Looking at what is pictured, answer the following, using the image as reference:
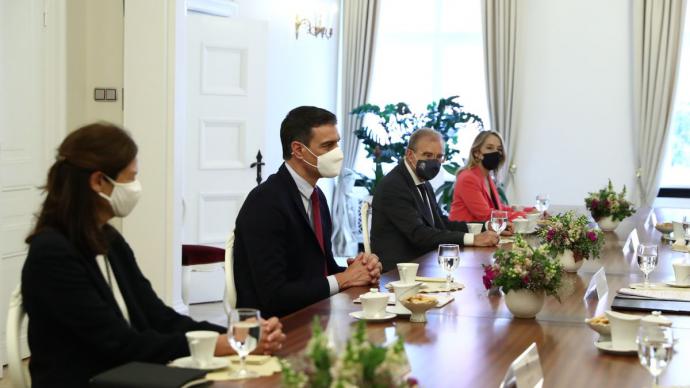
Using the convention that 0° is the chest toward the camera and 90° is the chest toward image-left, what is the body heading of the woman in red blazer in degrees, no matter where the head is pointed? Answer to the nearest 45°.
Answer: approximately 315°

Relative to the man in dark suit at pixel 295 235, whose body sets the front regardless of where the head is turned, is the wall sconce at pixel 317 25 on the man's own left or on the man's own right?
on the man's own left

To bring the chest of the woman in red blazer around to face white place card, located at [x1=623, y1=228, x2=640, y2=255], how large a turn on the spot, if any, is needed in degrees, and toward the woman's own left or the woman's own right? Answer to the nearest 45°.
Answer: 0° — they already face it

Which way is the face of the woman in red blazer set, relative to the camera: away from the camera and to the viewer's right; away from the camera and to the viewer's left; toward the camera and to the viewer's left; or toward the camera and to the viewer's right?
toward the camera and to the viewer's right

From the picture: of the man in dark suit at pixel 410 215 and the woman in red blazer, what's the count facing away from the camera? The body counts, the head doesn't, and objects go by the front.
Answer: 0

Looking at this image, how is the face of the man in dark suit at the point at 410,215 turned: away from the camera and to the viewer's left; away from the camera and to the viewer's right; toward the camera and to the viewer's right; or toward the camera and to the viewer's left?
toward the camera and to the viewer's right

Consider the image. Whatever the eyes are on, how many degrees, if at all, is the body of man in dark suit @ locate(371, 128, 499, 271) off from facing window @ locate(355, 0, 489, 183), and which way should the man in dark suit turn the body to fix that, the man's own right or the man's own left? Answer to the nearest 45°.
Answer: approximately 135° to the man's own left

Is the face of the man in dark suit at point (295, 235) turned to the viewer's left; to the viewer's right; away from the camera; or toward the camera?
to the viewer's right
